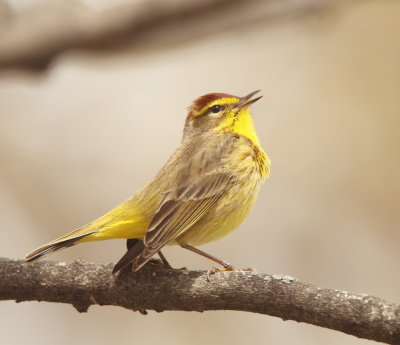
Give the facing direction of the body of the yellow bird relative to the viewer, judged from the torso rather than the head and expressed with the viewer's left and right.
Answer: facing to the right of the viewer

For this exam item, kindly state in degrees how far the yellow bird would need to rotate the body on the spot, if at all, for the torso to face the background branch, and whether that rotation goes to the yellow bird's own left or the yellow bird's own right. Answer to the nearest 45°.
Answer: approximately 135° to the yellow bird's own left
